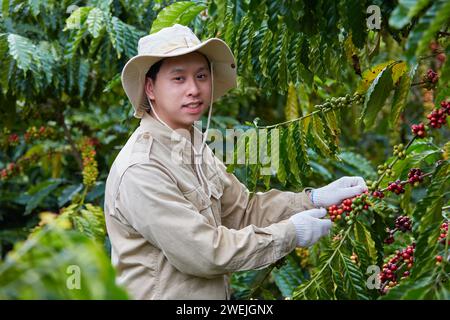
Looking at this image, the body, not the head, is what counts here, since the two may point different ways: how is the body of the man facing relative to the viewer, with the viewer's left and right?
facing the viewer and to the right of the viewer
